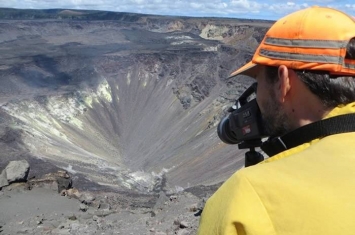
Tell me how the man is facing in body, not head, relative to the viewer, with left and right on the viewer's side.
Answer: facing away from the viewer and to the left of the viewer

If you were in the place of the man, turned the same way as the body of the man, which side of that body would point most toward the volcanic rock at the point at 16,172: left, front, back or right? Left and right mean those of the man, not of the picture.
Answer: front

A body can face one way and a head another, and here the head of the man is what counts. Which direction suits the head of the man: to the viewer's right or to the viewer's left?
to the viewer's left
